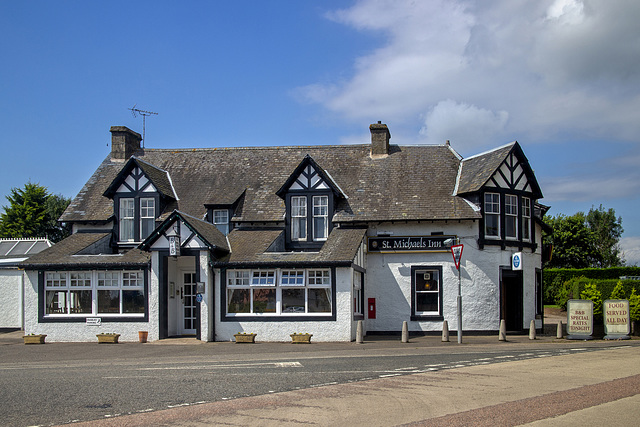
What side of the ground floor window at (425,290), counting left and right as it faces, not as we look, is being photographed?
front

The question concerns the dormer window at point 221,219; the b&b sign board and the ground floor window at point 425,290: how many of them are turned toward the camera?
3

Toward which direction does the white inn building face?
toward the camera

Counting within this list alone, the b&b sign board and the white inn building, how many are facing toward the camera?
2

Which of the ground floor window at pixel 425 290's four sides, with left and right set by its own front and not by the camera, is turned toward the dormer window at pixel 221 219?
right

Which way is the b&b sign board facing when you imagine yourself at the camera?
facing the viewer

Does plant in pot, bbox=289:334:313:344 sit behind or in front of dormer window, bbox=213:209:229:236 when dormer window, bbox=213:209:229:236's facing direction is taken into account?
in front

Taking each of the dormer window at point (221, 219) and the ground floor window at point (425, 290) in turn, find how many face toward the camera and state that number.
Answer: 2

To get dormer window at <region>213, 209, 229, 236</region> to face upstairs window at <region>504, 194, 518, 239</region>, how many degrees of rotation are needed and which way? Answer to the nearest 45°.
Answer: approximately 90° to its left
